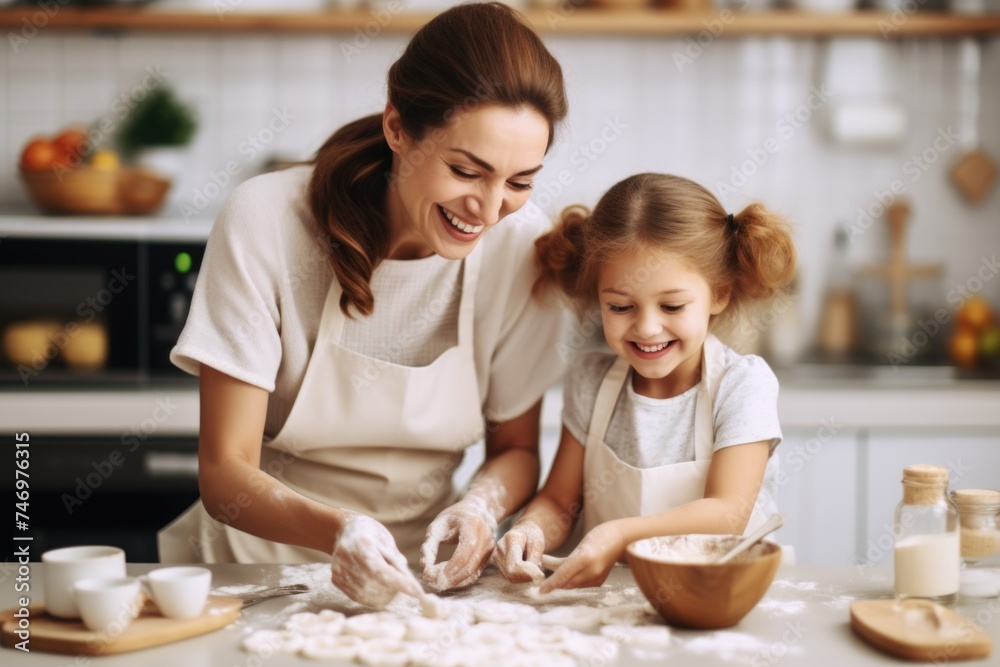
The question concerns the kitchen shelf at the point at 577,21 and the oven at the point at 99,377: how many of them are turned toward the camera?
2

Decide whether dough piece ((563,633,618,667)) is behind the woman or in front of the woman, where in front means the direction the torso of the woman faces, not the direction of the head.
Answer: in front

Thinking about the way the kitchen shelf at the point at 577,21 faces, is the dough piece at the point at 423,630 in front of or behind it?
in front

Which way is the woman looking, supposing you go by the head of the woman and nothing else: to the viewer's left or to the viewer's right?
to the viewer's right

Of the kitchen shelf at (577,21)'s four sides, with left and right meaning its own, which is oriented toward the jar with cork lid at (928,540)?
front

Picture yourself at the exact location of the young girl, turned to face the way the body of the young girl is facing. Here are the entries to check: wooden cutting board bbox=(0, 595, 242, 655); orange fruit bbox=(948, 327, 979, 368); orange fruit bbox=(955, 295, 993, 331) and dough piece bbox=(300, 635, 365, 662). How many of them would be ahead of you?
2

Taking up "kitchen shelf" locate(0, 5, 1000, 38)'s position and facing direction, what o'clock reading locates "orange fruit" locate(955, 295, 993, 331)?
The orange fruit is roughly at 9 o'clock from the kitchen shelf.

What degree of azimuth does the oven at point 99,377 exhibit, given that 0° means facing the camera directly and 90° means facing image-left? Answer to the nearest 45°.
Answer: approximately 0°

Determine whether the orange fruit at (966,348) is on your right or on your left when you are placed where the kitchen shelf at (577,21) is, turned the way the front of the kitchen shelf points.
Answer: on your left
